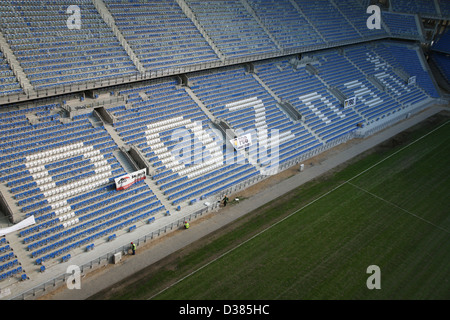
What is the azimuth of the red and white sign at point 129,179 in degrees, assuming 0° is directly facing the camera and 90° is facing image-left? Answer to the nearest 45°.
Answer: approximately 315°

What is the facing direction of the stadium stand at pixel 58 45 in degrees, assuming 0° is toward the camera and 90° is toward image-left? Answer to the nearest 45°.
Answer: approximately 315°

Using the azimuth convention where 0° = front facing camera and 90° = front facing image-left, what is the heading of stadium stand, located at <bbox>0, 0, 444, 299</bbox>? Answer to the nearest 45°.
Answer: approximately 315°

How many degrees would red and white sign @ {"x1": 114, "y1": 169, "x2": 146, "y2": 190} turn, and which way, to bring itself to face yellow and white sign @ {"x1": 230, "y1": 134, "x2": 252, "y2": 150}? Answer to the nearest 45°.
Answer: approximately 90° to its left

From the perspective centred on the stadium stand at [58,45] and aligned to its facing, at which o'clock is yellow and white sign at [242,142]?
The yellow and white sign is roughly at 11 o'clock from the stadium stand.
